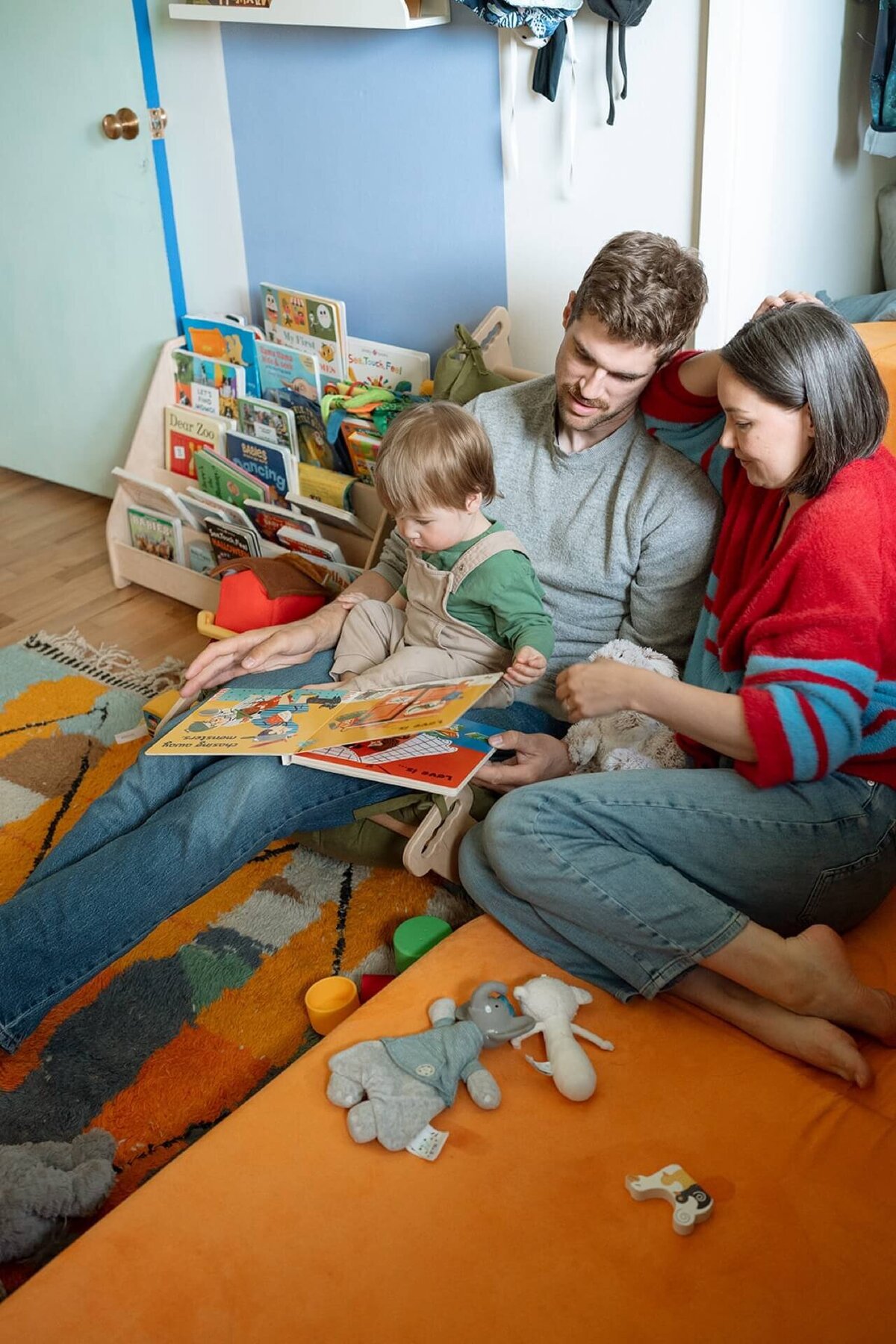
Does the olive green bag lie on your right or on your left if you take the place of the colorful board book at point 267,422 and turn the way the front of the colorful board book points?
on your left

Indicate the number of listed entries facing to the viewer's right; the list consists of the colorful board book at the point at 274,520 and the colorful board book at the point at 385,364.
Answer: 0

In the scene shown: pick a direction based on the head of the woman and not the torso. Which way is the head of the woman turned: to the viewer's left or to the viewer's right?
to the viewer's left

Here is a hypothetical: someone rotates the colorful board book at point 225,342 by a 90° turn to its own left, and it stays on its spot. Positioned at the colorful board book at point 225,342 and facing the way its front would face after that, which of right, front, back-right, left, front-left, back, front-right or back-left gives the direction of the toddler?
front-right

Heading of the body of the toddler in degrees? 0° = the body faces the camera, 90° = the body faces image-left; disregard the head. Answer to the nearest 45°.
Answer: approximately 45°

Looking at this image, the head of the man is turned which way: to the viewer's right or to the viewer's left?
to the viewer's left

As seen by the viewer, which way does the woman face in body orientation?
to the viewer's left

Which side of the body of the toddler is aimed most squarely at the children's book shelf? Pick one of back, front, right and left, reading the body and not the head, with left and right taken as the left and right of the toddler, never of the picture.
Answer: right
